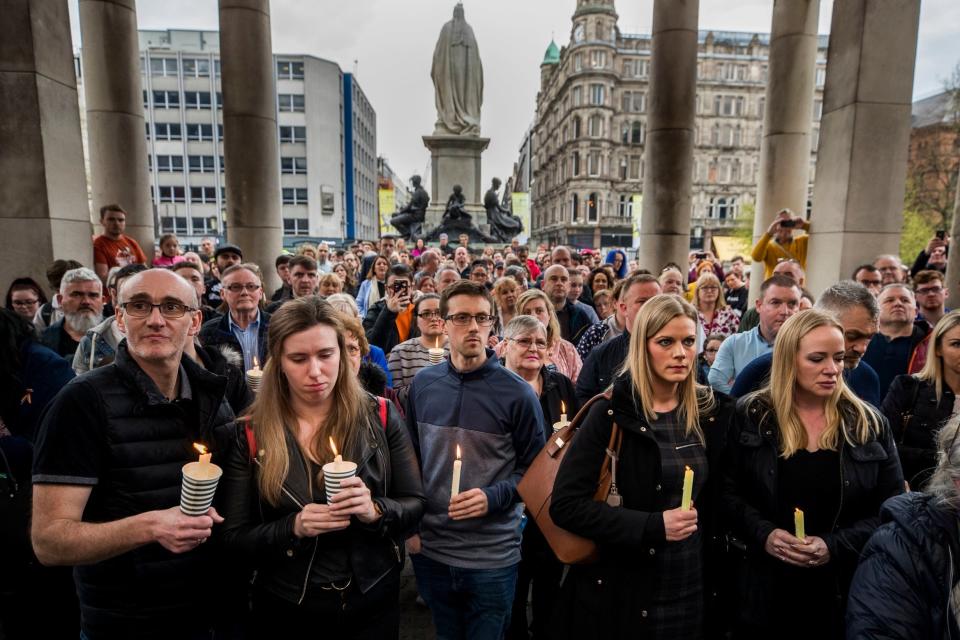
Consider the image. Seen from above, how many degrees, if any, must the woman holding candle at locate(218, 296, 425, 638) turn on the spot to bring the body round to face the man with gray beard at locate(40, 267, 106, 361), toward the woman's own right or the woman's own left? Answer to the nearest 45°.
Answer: approximately 135° to the woman's own right

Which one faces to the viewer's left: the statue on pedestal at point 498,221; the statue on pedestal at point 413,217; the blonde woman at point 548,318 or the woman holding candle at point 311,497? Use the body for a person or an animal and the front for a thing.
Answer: the statue on pedestal at point 413,217

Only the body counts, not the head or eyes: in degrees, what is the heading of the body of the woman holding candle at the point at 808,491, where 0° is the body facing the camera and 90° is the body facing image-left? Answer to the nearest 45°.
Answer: approximately 0°

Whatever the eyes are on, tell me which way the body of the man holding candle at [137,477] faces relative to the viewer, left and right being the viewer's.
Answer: facing the viewer and to the right of the viewer

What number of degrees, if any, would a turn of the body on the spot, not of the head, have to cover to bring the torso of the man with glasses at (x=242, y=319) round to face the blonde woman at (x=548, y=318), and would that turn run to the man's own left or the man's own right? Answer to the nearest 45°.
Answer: approximately 45° to the man's own left

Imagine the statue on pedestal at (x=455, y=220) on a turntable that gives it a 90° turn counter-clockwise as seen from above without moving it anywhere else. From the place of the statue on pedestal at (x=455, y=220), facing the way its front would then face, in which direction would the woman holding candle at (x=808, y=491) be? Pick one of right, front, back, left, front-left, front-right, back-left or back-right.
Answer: right

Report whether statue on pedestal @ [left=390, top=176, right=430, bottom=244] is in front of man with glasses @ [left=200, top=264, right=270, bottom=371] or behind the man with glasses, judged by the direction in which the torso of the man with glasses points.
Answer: behind

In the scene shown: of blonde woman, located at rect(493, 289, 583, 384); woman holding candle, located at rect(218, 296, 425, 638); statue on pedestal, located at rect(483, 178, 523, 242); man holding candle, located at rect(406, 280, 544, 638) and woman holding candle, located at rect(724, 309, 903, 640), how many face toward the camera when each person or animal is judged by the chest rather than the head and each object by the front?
4

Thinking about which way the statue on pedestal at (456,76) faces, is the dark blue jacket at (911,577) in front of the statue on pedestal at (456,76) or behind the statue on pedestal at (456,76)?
behind
